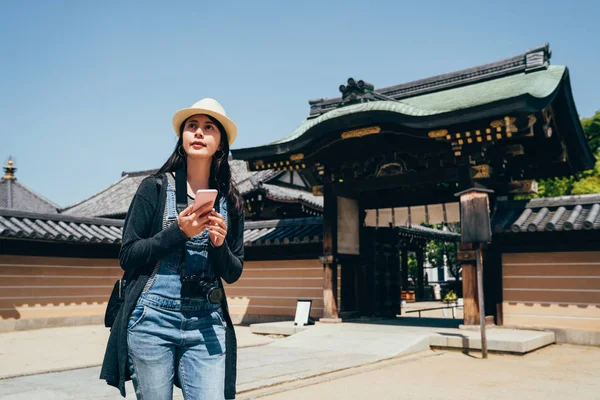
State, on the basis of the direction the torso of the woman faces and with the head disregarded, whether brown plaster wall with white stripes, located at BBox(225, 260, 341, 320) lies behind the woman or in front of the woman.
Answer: behind

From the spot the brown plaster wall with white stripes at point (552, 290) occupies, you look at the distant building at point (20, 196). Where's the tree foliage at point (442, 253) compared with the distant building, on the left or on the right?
right

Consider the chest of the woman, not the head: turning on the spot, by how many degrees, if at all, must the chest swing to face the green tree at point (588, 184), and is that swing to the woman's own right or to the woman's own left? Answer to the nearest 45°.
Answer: approximately 135° to the woman's own left

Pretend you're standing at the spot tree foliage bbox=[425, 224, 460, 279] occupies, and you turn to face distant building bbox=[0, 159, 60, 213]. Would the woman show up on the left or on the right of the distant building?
left

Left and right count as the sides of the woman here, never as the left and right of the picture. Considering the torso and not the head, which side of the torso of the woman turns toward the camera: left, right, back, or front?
front

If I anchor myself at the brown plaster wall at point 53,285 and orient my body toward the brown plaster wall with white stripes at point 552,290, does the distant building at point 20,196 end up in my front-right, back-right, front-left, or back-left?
back-left

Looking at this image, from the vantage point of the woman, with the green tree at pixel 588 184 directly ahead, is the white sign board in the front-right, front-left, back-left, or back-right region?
front-left

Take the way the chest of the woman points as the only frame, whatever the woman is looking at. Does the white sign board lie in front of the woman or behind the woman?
behind
